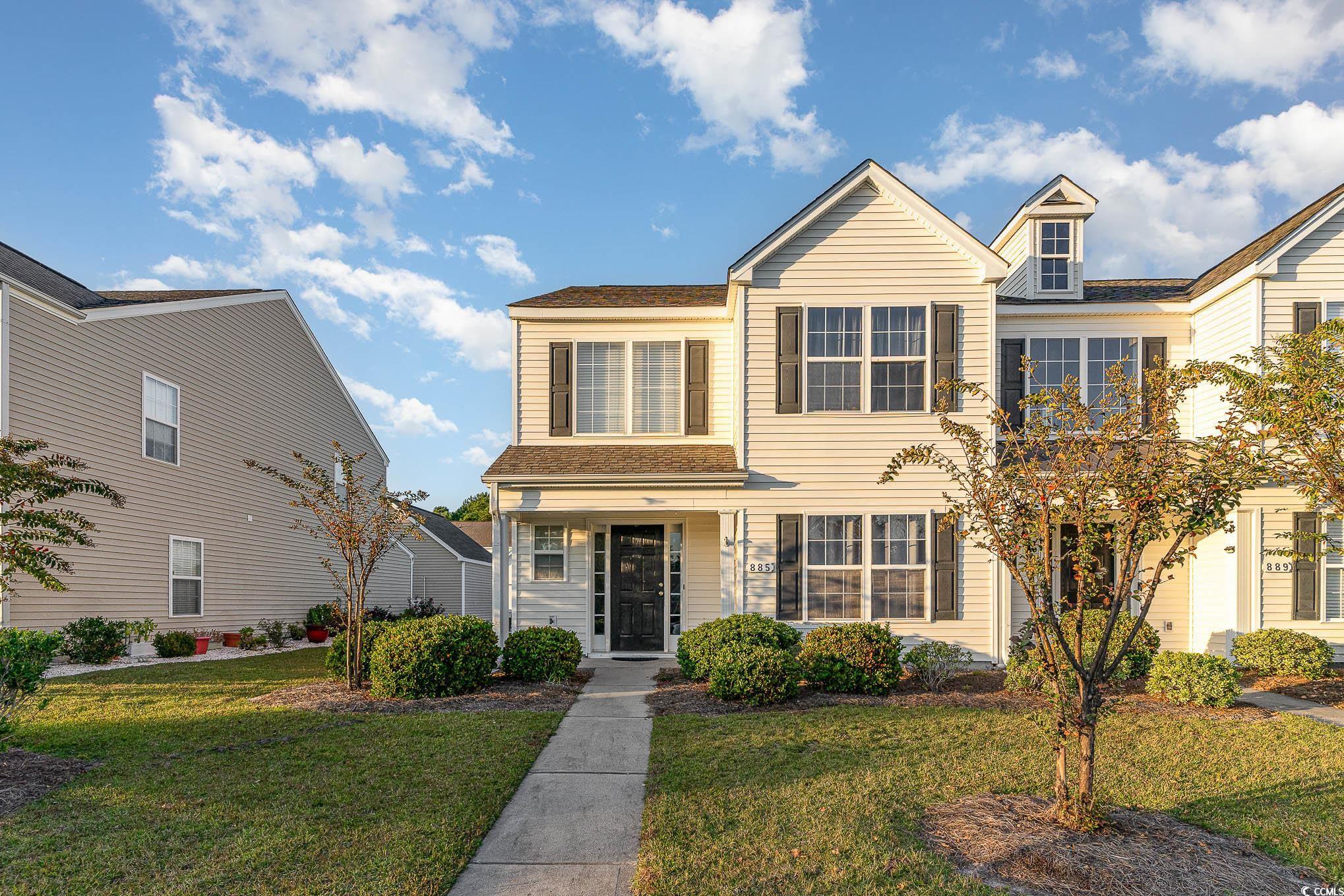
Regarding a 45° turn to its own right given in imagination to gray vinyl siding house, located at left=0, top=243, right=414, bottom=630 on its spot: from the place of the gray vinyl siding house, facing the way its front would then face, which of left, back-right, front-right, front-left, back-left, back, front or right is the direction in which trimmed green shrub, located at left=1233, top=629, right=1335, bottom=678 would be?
back-left

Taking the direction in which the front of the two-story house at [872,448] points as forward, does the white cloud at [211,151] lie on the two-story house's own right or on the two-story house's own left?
on the two-story house's own right

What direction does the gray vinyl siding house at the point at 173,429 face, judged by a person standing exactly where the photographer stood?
facing the viewer and to the left of the viewer

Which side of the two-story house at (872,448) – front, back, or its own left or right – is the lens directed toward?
front

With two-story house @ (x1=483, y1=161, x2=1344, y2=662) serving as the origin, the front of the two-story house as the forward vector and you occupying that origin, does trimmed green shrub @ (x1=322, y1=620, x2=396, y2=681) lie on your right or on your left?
on your right

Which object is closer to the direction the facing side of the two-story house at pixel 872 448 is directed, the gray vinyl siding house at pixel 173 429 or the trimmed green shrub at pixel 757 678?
the trimmed green shrub

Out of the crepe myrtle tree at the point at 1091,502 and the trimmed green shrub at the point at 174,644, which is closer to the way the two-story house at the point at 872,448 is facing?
the crepe myrtle tree

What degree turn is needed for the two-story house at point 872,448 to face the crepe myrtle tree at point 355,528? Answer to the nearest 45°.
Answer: approximately 45° to its right

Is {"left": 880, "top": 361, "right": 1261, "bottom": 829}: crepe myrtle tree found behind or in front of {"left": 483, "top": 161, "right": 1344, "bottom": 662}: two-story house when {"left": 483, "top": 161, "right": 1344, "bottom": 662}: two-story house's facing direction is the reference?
in front
